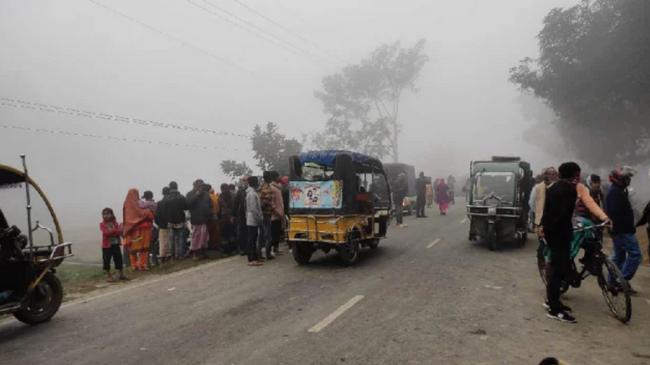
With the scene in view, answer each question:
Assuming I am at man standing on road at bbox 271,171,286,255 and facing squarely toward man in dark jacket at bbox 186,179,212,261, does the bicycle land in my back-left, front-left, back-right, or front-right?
back-left

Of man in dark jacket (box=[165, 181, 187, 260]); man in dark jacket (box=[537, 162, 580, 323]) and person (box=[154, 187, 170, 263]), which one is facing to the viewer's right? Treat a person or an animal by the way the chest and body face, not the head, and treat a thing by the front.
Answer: man in dark jacket (box=[537, 162, 580, 323])

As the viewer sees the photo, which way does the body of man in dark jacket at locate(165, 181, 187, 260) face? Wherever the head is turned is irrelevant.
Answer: away from the camera

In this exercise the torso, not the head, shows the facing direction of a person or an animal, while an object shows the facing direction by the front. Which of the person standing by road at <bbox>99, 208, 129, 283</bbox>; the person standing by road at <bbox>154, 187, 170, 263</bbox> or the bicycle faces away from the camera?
the person standing by road at <bbox>154, 187, 170, 263</bbox>

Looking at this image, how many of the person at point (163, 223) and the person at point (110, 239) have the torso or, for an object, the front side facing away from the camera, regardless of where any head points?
1

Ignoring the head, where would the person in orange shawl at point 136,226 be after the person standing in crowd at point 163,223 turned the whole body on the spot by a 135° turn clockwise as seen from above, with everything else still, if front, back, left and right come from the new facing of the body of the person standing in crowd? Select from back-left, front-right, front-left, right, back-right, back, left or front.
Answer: right

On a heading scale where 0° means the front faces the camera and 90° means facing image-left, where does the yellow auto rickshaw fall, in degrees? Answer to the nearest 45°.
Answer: approximately 225°
